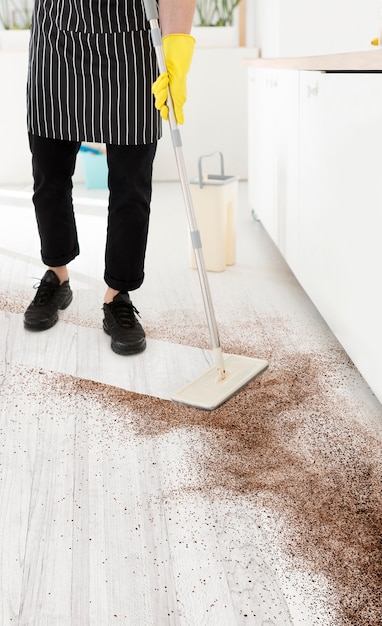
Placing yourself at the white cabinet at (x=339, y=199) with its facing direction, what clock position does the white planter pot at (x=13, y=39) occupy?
The white planter pot is roughly at 2 o'clock from the white cabinet.

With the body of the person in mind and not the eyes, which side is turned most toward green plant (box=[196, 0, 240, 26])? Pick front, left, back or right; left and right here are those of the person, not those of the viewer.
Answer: back

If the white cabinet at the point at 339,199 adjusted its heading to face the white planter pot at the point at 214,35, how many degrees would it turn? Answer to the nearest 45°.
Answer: approximately 90° to its right

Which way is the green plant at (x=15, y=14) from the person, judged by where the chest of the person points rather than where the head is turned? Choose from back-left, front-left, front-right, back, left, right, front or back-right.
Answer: back

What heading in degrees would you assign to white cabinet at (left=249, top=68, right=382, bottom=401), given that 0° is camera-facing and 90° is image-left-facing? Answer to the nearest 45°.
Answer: approximately 90°

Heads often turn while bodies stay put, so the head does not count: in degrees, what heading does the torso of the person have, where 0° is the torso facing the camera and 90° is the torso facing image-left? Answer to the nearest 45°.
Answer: approximately 0°

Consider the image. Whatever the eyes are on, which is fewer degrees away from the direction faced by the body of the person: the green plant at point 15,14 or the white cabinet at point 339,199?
the white cabinet

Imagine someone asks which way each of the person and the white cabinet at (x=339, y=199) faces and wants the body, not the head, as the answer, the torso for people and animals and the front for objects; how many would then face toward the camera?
1

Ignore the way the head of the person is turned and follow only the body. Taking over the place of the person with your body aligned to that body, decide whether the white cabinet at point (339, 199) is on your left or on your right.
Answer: on your left

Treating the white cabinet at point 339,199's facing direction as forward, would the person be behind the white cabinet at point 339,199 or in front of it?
in front

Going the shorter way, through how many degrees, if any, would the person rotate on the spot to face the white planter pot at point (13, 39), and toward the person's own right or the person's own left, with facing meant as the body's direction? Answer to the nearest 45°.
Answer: approximately 180°

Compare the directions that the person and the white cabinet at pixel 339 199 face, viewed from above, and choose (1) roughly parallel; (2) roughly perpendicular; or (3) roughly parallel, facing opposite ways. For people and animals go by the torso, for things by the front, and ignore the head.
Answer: roughly perpendicular
